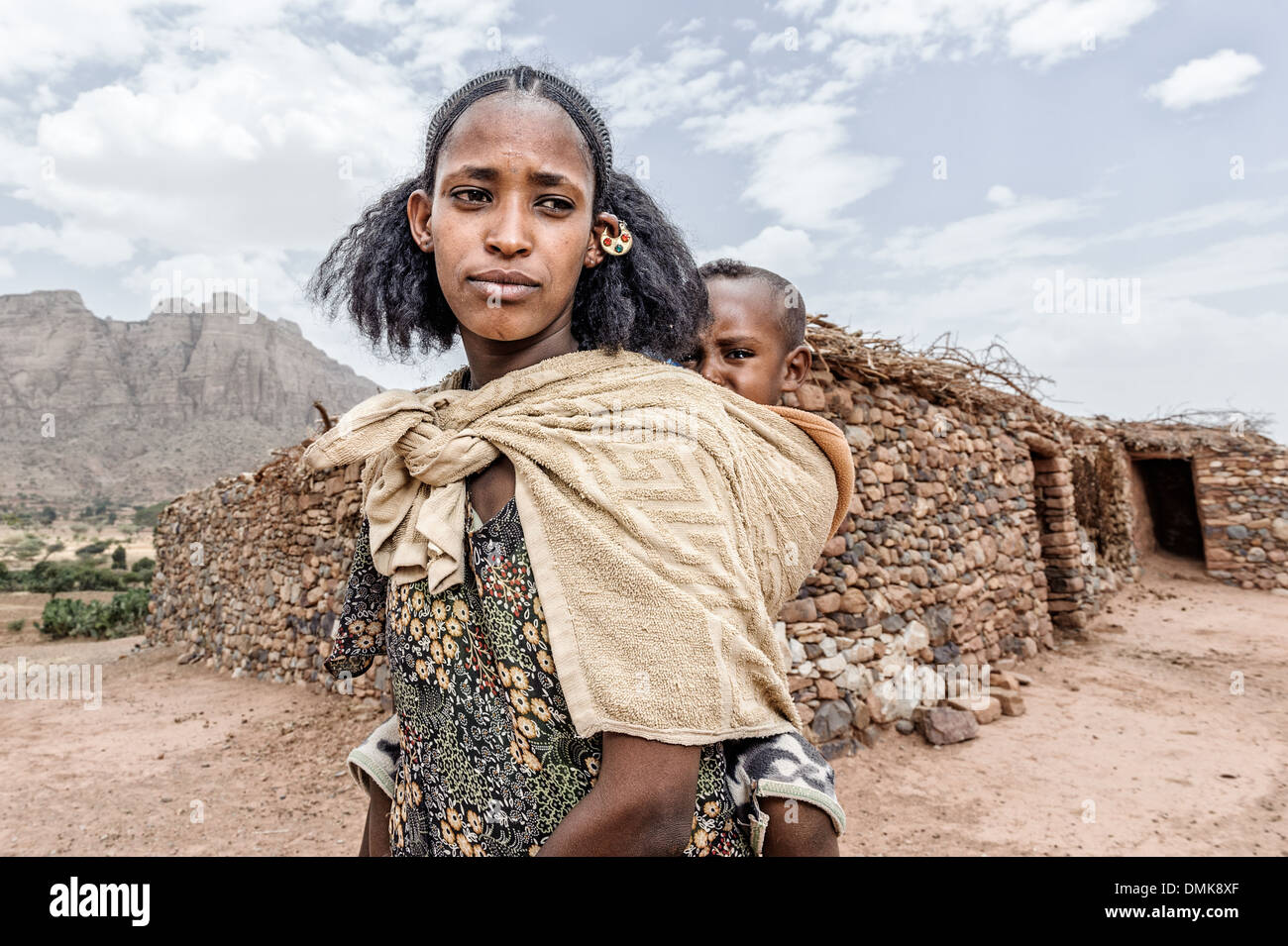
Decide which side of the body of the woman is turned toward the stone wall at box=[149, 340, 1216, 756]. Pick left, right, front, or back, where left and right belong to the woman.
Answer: back

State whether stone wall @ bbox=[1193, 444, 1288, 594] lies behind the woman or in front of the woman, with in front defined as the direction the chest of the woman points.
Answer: behind

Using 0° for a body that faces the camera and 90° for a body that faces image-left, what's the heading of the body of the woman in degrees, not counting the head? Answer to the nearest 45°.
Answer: approximately 45°

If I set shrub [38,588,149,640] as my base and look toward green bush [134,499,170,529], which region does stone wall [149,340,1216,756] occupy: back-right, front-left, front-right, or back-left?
back-right

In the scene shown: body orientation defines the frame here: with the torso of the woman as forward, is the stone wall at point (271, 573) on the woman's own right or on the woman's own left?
on the woman's own right

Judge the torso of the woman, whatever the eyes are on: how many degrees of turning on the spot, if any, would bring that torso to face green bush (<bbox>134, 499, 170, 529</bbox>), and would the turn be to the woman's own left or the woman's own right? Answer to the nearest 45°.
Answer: approximately 90° to the woman's own right
